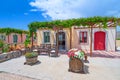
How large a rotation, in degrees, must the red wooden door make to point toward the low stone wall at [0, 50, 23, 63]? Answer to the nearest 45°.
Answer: approximately 45° to its right

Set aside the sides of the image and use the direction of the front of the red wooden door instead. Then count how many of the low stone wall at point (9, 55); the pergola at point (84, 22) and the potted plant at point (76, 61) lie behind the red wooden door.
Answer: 0

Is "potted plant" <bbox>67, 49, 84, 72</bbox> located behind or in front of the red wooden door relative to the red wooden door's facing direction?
in front

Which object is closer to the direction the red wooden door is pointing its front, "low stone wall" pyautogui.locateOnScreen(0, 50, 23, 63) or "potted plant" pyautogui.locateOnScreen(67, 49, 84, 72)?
the potted plant

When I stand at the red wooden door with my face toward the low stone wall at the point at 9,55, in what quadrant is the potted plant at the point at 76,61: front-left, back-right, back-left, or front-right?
front-left

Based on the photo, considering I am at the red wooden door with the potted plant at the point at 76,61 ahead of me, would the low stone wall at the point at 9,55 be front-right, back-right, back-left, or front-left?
front-right

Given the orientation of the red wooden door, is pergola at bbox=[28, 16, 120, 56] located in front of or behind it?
in front

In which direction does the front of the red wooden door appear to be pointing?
toward the camera
